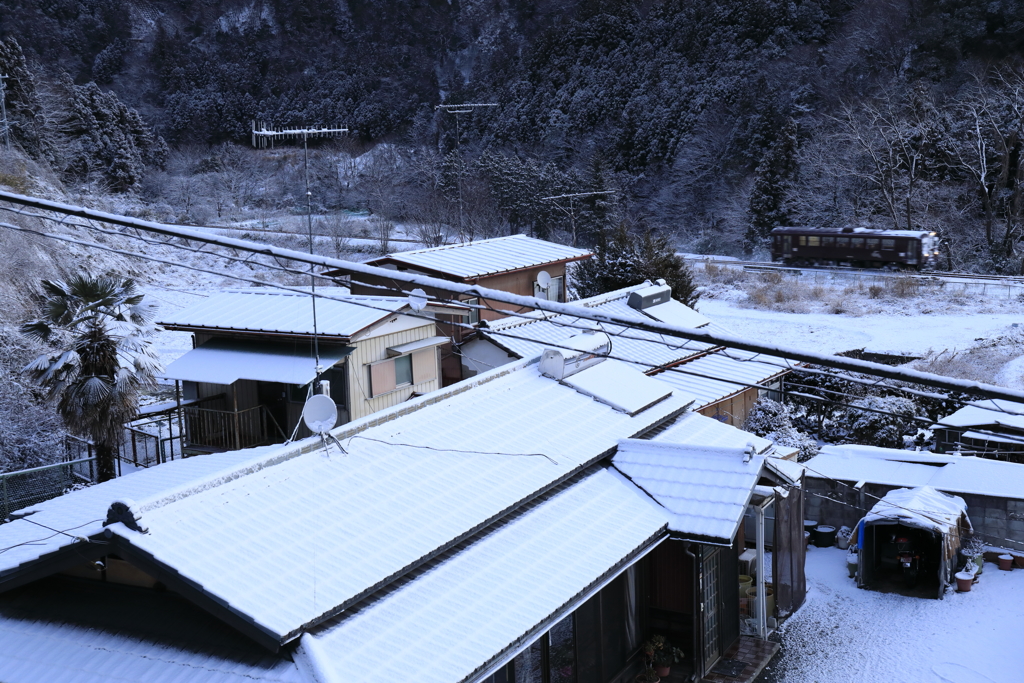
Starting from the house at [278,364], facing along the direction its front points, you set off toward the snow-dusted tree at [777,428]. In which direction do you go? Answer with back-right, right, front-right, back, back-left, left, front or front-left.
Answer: back-left

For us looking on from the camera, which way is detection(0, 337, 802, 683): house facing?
facing the viewer and to the right of the viewer

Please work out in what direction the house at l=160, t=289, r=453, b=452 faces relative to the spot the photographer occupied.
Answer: facing the viewer and to the left of the viewer

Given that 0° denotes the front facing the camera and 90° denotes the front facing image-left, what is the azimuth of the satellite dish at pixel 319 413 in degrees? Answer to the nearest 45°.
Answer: approximately 0°

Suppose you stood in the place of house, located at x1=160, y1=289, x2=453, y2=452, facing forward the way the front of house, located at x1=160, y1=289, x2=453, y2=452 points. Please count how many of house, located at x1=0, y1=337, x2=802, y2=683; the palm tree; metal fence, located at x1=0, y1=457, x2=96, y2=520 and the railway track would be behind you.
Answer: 1

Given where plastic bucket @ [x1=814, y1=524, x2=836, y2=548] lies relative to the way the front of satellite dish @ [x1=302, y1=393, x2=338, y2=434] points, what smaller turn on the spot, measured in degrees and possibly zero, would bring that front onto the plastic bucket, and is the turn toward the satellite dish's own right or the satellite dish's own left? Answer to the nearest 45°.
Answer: approximately 135° to the satellite dish's own left

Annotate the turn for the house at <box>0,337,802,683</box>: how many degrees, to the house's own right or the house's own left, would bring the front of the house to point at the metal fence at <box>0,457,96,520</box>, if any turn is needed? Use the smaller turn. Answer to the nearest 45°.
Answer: approximately 180°

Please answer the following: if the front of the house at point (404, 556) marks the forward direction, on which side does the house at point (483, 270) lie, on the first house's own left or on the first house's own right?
on the first house's own left

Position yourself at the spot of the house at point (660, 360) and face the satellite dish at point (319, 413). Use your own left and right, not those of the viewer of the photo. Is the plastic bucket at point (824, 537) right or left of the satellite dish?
left

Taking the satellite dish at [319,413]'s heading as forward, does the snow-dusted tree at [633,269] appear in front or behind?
behind

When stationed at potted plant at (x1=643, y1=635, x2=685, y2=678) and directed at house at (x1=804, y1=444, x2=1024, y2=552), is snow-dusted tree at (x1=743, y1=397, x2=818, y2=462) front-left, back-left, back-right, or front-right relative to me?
front-left

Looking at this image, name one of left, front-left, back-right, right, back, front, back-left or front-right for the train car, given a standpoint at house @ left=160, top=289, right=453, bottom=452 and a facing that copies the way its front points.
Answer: back

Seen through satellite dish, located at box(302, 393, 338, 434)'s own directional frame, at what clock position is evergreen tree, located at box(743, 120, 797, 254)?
The evergreen tree is roughly at 7 o'clock from the satellite dish.
